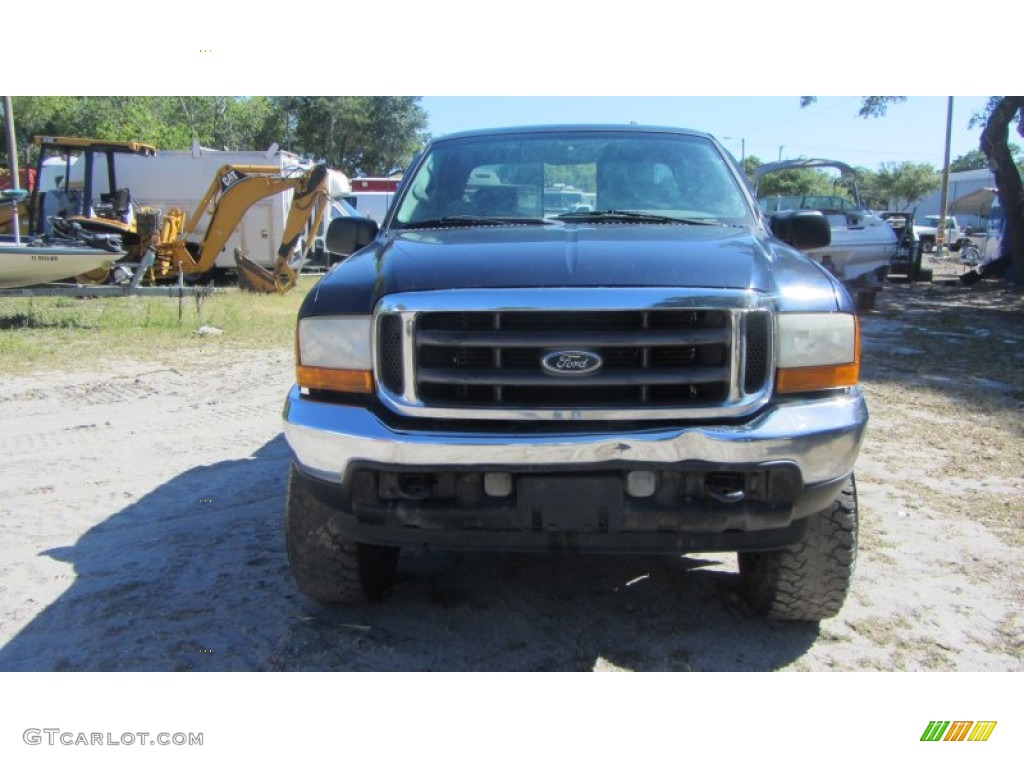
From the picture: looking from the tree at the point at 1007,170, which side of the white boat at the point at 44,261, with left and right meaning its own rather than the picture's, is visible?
front

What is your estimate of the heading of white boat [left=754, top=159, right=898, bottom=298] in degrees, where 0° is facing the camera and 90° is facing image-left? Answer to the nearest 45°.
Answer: approximately 315°

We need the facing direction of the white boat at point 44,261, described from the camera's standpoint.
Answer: facing to the right of the viewer

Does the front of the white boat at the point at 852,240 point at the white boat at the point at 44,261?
no

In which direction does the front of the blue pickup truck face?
toward the camera

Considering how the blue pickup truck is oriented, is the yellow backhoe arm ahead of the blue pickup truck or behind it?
behind

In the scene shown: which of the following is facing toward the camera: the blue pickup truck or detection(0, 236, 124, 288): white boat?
the blue pickup truck

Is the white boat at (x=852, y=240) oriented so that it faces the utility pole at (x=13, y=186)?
no

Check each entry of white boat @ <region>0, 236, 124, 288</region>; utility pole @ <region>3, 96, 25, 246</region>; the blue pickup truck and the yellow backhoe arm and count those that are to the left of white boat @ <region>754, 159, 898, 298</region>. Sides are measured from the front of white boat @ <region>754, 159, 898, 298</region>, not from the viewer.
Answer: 0

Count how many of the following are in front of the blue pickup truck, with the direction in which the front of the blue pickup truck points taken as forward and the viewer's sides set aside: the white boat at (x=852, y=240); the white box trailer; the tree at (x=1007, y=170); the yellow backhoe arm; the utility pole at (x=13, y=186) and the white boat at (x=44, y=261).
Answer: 0

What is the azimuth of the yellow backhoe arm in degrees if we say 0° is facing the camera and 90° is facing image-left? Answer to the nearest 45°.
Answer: approximately 270°
